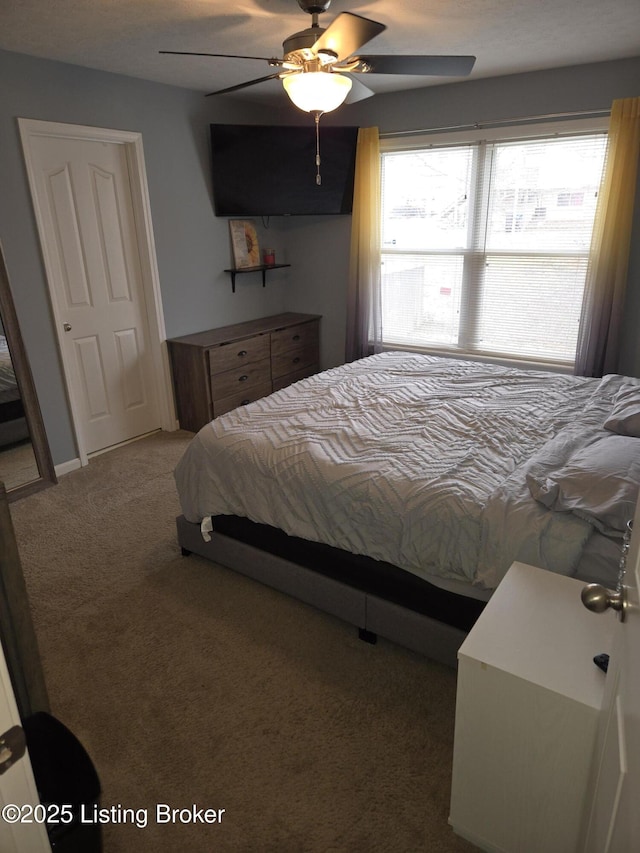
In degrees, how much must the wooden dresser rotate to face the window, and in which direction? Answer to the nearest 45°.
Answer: approximately 45° to its left

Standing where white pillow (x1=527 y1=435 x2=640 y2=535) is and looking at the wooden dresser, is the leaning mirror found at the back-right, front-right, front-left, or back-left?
front-left

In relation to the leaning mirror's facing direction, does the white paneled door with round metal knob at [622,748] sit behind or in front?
in front

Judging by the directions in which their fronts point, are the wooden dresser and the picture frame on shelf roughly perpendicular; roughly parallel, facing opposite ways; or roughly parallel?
roughly parallel

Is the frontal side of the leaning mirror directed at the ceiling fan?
yes

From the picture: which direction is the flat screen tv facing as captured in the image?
toward the camera

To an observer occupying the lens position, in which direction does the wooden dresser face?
facing the viewer and to the right of the viewer

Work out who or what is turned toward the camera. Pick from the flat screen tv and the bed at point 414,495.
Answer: the flat screen tv

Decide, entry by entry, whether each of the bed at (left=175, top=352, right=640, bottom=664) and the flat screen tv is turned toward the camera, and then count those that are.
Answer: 1

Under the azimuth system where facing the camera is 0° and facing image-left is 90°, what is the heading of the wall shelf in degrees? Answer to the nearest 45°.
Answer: approximately 315°

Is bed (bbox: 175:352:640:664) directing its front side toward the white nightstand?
no

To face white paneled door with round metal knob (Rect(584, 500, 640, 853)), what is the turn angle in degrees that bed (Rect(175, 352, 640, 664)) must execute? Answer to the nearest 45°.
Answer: approximately 135° to its left

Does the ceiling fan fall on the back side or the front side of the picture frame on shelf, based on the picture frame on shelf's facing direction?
on the front side
